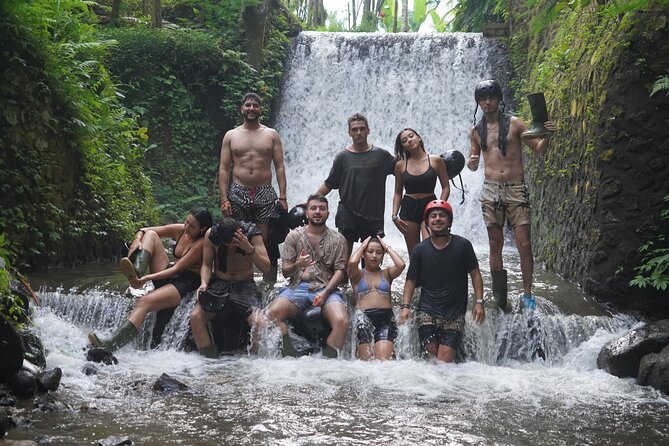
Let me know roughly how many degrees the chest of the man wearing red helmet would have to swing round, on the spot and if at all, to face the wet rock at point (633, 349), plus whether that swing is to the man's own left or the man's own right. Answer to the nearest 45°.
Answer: approximately 90° to the man's own left

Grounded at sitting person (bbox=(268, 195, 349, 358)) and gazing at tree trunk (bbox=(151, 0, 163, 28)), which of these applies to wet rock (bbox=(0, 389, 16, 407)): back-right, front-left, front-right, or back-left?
back-left

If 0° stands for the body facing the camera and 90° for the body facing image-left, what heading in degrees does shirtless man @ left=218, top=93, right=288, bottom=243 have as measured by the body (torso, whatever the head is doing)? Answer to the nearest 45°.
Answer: approximately 0°

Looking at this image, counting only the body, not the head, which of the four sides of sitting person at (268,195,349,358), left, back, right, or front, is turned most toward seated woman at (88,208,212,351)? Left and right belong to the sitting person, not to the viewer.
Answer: right

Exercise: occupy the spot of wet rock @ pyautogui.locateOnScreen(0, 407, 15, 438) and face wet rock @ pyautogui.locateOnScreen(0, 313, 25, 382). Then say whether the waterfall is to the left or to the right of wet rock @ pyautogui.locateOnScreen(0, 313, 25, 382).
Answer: right

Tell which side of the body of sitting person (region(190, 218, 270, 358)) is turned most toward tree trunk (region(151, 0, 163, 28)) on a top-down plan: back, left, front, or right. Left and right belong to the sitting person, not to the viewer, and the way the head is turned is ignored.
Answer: back

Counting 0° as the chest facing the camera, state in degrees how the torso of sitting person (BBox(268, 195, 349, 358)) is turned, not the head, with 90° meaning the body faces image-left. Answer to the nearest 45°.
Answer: approximately 0°

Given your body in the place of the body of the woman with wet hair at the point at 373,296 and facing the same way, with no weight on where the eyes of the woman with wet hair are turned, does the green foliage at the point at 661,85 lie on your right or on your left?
on your left
